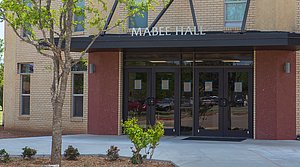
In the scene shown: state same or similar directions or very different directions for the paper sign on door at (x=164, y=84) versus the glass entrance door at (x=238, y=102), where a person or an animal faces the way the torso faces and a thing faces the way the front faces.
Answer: same or similar directions

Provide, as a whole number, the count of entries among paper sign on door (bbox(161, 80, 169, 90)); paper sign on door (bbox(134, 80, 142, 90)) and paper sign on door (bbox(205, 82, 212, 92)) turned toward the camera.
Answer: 3

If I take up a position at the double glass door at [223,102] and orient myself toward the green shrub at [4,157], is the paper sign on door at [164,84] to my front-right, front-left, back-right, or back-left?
front-right

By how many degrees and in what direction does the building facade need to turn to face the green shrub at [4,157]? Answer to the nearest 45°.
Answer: approximately 45° to its right

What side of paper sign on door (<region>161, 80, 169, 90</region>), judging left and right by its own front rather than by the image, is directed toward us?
front

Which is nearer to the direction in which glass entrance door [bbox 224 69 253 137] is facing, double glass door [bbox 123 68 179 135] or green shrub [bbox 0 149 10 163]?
the green shrub

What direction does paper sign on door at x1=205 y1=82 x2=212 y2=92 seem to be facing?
toward the camera

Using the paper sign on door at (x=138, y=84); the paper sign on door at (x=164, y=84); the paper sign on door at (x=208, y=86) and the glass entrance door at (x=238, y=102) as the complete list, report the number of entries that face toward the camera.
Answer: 4
